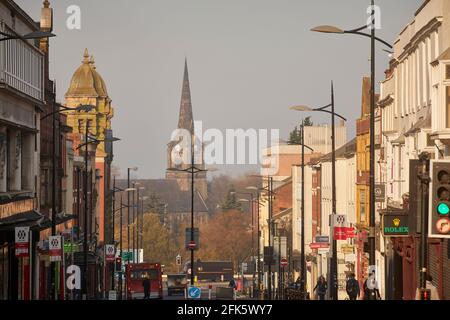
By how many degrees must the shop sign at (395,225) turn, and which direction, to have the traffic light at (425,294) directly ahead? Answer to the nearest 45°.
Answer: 0° — it already faces it

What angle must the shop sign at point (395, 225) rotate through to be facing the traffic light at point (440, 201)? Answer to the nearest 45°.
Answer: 0° — it already faces it

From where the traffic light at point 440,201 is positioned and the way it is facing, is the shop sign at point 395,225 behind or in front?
behind

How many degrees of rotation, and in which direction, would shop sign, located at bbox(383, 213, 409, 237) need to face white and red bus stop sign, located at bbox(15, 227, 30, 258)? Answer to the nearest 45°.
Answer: approximately 90° to its right

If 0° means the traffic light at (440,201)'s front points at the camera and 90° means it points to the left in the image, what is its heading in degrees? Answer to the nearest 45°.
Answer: approximately 0°

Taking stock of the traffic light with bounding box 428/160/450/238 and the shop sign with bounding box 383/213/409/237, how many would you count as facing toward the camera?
2
